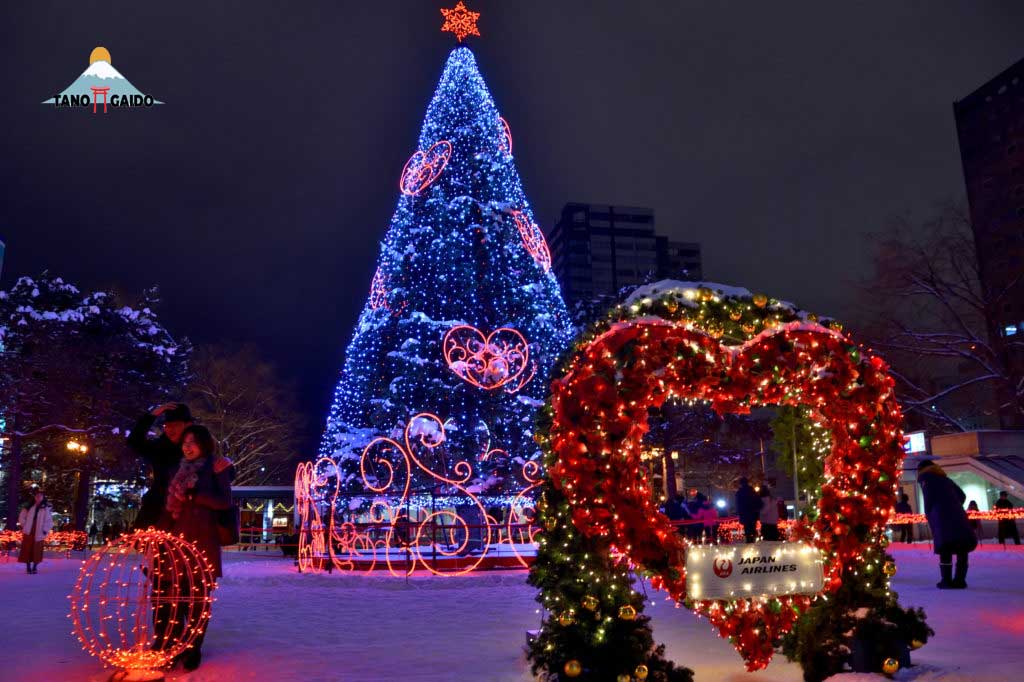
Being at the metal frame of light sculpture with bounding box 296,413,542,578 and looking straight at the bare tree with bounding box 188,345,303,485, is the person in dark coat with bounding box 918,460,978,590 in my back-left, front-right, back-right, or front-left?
back-right

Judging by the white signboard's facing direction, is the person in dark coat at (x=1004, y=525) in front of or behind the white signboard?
behind

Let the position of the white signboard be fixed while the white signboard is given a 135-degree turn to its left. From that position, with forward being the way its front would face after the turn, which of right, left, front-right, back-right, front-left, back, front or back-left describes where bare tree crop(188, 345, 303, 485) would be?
left

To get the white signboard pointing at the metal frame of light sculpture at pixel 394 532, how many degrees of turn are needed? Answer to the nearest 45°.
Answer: approximately 135° to its right

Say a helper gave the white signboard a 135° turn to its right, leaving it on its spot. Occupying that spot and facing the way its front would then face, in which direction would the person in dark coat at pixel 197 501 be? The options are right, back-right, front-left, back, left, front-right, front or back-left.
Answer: front-left

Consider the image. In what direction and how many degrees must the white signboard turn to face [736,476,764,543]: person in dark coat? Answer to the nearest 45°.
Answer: approximately 180°

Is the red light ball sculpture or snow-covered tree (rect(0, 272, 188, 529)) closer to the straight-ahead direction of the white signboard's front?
the red light ball sculpture

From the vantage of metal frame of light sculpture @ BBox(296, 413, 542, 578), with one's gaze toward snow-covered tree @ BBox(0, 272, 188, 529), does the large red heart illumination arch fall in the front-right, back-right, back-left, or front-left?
back-left

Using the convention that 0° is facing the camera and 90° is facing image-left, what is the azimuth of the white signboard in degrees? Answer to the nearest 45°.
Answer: approximately 0°

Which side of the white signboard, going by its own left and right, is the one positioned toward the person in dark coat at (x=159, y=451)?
right

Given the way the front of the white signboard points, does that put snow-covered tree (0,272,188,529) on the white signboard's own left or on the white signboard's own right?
on the white signboard's own right
